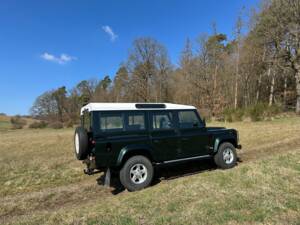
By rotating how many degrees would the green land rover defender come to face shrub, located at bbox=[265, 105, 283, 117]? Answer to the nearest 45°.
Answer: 0° — it already faces it

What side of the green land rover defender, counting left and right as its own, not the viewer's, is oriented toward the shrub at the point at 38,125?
left

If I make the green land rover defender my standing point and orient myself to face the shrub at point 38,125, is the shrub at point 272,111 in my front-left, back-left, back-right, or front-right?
front-right

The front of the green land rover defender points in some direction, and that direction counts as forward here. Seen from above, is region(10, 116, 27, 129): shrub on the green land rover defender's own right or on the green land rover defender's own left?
on the green land rover defender's own left

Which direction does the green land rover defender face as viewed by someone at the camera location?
facing away from the viewer and to the right of the viewer
